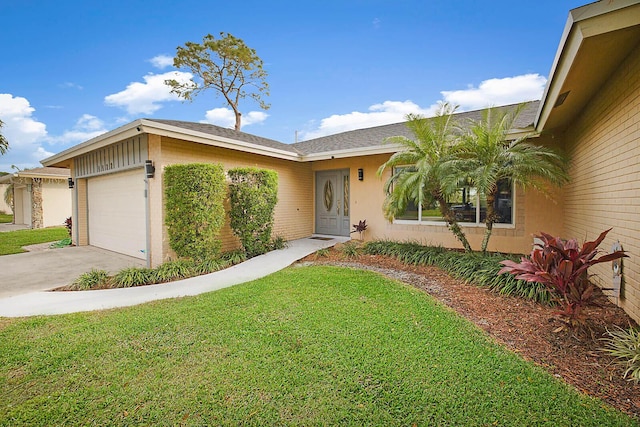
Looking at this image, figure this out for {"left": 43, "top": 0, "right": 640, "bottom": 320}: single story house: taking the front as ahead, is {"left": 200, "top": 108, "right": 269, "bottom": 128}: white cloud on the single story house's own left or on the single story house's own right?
on the single story house's own right

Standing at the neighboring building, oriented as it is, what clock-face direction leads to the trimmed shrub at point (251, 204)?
The trimmed shrub is roughly at 10 o'clock from the neighboring building.

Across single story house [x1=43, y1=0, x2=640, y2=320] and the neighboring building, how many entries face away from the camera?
0

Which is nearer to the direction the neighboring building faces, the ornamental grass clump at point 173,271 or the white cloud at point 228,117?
the ornamental grass clump

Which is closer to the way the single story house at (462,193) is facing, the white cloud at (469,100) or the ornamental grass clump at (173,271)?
the ornamental grass clump

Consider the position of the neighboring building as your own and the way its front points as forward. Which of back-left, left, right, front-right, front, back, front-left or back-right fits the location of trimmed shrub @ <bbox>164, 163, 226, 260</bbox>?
front-left

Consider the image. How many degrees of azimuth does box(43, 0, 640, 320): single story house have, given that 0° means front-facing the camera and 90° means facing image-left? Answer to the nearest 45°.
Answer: approximately 45°

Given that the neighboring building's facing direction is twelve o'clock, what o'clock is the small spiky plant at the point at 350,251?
The small spiky plant is roughly at 10 o'clock from the neighboring building.

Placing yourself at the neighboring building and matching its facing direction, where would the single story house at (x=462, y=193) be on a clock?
The single story house is roughly at 10 o'clock from the neighboring building.

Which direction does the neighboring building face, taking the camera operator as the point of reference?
facing the viewer and to the left of the viewer

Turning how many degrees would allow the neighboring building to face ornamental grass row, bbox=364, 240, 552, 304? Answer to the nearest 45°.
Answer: approximately 45° to its left
